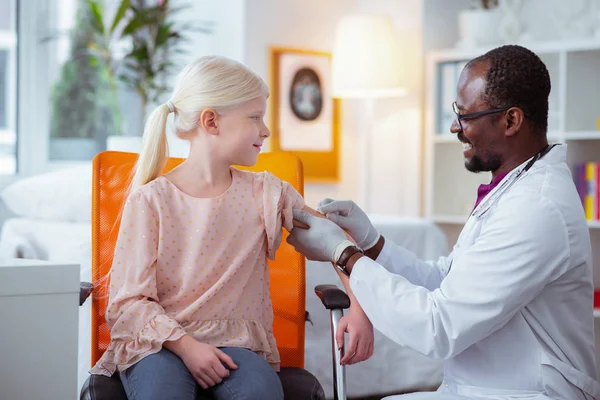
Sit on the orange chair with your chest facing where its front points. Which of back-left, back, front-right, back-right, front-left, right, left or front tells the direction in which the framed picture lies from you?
back

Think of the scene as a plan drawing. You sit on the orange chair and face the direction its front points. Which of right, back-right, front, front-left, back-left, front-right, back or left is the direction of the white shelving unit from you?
back-left

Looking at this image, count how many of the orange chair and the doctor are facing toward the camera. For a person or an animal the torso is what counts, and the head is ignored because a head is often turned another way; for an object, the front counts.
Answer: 1

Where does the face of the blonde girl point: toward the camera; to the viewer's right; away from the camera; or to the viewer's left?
to the viewer's right

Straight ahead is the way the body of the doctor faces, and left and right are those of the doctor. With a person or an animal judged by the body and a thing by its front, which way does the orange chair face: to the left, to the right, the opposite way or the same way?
to the left

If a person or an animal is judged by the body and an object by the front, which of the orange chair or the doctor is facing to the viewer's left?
the doctor

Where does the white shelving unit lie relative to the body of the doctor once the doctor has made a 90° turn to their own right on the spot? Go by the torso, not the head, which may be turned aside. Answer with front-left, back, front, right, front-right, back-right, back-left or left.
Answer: front

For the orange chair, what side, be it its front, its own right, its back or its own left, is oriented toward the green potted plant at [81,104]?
back

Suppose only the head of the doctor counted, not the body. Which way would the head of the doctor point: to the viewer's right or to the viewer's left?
to the viewer's left

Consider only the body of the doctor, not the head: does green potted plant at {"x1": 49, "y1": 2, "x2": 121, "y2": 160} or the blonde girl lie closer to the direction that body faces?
the blonde girl

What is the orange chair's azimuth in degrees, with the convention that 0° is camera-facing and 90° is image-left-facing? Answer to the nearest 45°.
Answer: approximately 0°

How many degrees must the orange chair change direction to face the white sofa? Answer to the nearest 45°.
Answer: approximately 180°

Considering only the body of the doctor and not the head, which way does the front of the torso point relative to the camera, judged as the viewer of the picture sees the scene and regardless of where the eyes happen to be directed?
to the viewer's left

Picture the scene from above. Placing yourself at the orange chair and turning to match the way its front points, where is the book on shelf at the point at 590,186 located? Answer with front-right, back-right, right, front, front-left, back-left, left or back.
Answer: back-left

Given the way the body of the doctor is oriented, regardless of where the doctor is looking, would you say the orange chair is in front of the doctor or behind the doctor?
in front
